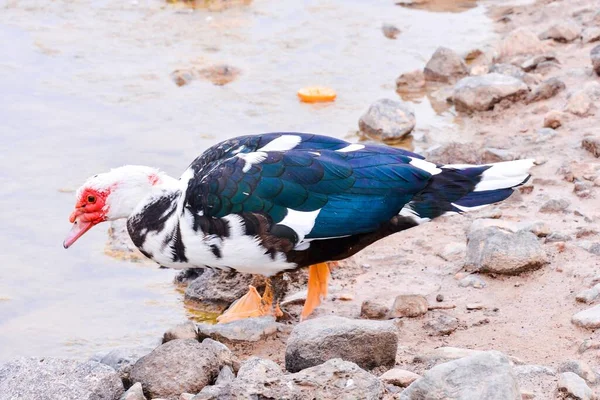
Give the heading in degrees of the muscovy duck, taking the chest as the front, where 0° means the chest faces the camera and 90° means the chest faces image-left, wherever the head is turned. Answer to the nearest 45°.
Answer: approximately 90°

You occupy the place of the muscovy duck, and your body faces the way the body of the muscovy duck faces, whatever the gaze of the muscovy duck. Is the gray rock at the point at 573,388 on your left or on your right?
on your left

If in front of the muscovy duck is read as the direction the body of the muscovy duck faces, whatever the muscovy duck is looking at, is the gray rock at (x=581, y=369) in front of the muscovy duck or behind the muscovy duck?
behind

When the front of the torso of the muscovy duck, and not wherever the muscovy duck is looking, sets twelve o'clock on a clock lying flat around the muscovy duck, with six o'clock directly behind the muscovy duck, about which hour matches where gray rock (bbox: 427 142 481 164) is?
The gray rock is roughly at 4 o'clock from the muscovy duck.

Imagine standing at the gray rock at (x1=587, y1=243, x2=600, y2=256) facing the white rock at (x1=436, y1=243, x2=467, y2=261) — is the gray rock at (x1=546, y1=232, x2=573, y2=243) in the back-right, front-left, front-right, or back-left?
front-right

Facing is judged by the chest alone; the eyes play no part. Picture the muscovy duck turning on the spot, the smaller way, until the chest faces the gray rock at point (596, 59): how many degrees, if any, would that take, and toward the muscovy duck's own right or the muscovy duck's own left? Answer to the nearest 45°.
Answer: approximately 135° to the muscovy duck's own right

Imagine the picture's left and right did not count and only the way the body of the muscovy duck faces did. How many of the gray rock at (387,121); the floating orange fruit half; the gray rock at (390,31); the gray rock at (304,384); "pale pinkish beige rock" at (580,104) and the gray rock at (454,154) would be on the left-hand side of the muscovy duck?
1

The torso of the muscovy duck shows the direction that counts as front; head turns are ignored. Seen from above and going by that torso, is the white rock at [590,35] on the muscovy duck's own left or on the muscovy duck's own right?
on the muscovy duck's own right

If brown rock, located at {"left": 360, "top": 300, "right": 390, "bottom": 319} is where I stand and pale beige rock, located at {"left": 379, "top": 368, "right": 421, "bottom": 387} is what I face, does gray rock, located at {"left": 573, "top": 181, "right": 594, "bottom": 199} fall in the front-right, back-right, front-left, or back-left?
back-left

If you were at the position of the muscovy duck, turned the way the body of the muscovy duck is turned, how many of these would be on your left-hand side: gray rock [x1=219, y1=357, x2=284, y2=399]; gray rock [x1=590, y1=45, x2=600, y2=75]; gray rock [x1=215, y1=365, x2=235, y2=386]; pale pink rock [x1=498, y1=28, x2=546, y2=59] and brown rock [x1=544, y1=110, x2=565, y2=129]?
2

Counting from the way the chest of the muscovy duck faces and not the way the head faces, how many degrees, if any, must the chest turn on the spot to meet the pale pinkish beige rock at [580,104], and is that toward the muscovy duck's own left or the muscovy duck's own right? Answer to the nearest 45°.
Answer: approximately 135° to the muscovy duck's own right

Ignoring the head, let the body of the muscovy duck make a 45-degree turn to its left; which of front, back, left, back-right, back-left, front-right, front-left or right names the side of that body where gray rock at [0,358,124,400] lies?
front

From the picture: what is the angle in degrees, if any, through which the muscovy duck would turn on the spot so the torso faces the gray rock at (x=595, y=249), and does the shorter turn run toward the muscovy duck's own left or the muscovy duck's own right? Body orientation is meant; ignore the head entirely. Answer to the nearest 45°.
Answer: approximately 180°
